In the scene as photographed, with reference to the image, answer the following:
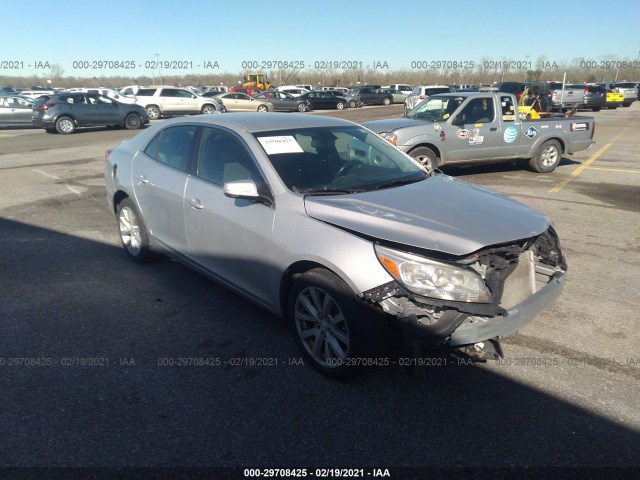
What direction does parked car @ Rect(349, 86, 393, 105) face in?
to the viewer's right

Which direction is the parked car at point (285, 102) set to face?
to the viewer's right

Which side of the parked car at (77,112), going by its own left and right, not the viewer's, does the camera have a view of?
right

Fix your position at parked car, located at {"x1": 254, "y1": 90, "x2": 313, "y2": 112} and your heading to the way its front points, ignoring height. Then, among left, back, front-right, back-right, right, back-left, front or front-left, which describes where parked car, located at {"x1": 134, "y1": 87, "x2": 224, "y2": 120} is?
back-right

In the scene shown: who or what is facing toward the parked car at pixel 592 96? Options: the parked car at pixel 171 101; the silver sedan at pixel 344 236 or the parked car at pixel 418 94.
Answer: the parked car at pixel 171 101

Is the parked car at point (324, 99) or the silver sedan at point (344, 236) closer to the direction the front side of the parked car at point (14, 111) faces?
the parked car
